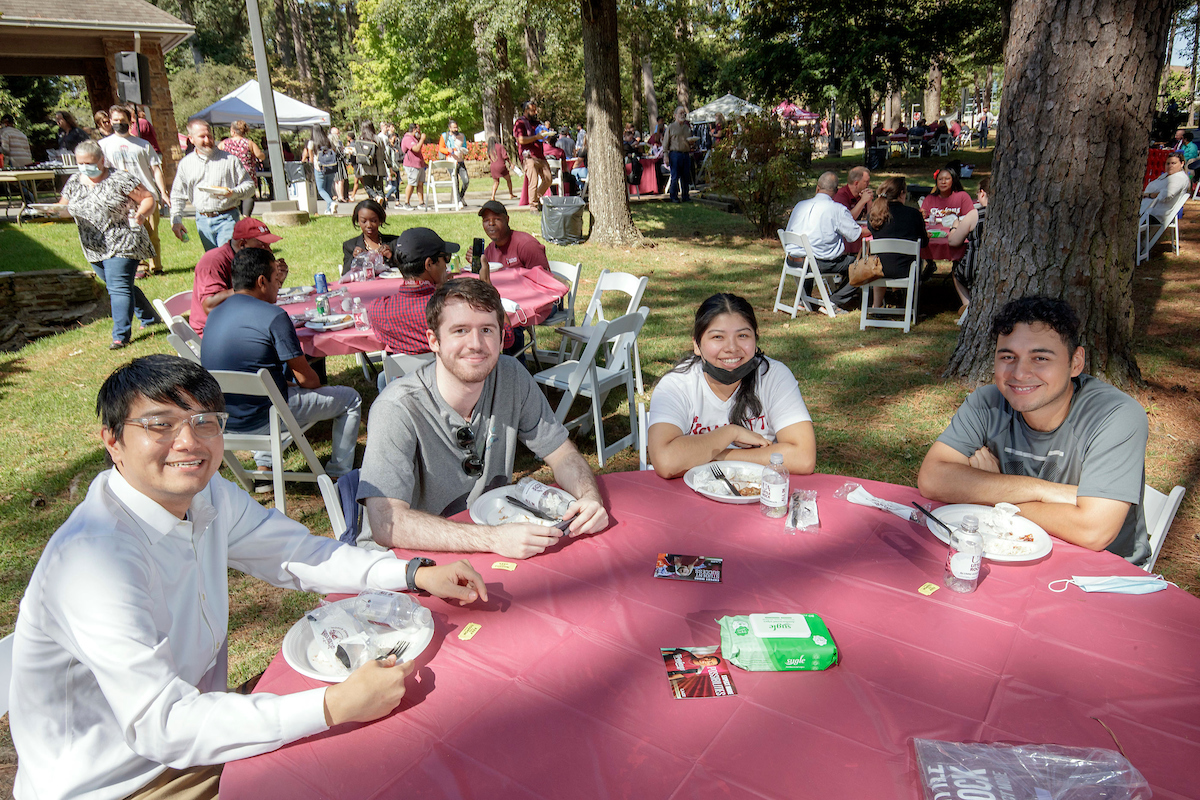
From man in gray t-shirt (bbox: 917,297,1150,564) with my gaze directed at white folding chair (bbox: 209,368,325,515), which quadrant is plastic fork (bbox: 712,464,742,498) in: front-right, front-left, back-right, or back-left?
front-left

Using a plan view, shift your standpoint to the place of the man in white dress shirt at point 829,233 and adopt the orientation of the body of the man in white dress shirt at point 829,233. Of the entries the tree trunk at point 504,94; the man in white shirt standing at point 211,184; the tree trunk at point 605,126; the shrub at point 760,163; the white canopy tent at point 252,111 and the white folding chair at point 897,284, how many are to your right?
1

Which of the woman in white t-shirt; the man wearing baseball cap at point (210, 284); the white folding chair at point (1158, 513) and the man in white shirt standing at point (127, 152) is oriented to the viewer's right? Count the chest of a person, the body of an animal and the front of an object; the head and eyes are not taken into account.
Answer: the man wearing baseball cap

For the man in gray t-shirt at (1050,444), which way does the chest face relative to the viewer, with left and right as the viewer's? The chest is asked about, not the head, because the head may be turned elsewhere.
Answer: facing the viewer and to the left of the viewer

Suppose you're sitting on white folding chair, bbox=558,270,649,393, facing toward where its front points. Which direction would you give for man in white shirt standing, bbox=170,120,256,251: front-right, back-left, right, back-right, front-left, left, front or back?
right

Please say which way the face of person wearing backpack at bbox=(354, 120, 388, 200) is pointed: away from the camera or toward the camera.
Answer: away from the camera

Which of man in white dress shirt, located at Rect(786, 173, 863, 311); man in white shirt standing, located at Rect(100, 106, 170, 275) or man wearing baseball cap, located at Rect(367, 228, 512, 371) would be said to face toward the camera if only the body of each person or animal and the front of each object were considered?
the man in white shirt standing

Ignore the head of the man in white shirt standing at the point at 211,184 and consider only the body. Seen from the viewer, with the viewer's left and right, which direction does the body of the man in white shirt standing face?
facing the viewer

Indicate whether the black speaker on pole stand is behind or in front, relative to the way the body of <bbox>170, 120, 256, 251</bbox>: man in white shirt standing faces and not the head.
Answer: behind

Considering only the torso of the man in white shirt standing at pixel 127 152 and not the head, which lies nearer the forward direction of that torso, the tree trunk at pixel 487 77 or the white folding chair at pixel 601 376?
the white folding chair

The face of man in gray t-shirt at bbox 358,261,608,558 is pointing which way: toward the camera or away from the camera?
toward the camera

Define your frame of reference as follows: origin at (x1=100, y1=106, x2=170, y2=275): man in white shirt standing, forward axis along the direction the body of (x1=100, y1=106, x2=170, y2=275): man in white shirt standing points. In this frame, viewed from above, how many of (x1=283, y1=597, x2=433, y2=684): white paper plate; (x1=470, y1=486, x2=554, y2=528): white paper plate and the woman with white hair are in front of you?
3

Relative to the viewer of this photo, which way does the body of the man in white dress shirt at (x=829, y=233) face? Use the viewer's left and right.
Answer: facing away from the viewer and to the right of the viewer
